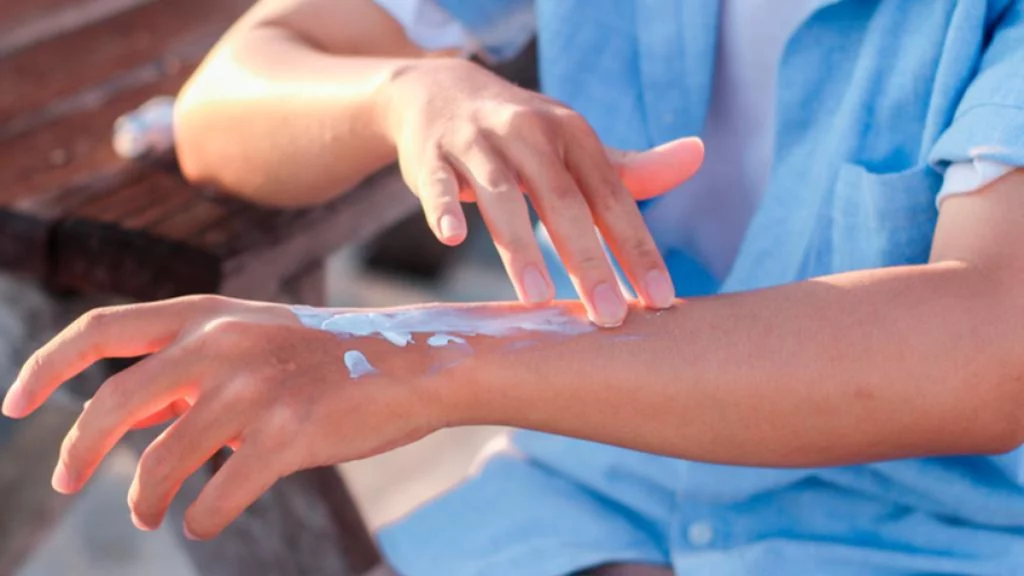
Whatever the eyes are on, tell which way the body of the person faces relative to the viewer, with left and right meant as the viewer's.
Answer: facing the viewer and to the left of the viewer

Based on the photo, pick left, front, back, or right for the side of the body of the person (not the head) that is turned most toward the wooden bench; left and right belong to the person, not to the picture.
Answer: right
